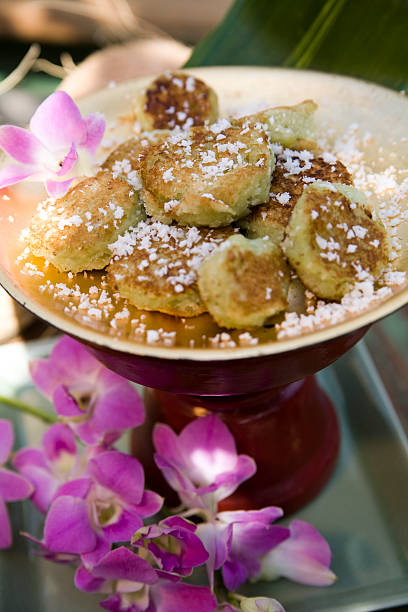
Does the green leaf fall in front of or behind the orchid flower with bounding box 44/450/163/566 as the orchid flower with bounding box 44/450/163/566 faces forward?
behind

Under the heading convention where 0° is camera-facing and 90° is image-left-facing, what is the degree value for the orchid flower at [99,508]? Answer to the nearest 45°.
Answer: approximately 0°

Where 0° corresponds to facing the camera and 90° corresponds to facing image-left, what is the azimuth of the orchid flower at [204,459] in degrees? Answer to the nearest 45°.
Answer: approximately 0°

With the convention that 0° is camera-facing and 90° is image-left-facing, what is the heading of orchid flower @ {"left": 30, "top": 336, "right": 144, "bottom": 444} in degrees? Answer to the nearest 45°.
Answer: approximately 45°

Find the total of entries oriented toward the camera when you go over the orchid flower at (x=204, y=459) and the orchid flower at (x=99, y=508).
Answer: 2
